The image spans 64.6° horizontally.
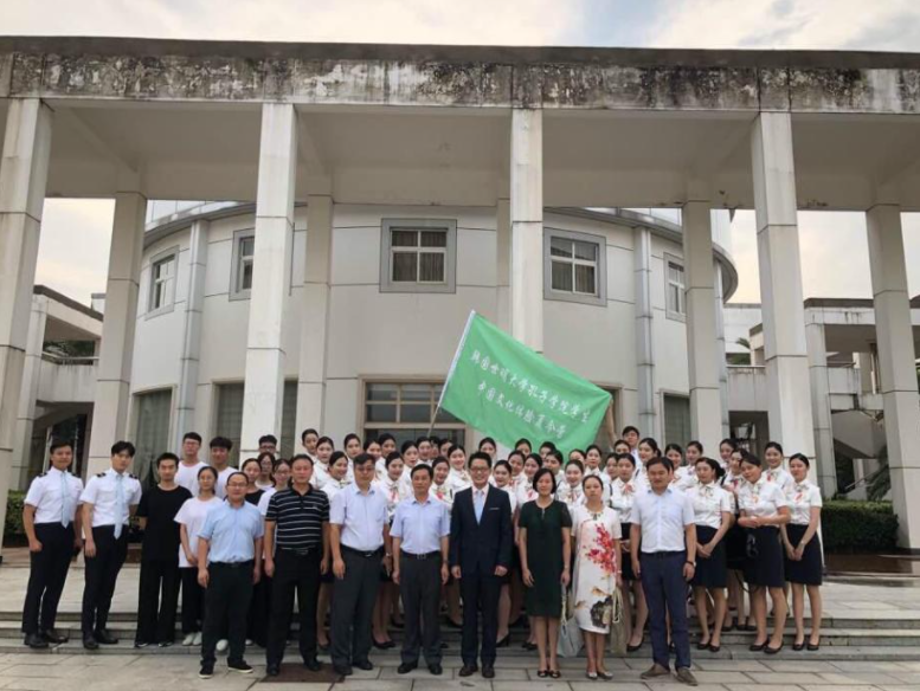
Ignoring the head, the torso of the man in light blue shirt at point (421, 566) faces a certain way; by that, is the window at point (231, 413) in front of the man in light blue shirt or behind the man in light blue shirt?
behind

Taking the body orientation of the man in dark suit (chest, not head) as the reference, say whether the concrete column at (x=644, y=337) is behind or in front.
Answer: behind

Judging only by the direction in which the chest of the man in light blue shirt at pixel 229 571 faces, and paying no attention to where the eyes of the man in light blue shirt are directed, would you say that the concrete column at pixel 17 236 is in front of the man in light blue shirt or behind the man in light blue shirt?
behind

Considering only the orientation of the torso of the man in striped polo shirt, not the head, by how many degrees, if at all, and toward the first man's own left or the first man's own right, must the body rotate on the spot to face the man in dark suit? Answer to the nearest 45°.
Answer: approximately 90° to the first man's own left

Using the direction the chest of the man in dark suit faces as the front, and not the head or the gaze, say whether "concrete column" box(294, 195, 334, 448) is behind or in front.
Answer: behind

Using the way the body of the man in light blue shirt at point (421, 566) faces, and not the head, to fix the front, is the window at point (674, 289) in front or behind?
behind

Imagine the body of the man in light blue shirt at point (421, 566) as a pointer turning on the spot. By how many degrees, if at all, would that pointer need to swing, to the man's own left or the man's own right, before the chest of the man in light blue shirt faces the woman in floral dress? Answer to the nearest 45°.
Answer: approximately 90° to the man's own left

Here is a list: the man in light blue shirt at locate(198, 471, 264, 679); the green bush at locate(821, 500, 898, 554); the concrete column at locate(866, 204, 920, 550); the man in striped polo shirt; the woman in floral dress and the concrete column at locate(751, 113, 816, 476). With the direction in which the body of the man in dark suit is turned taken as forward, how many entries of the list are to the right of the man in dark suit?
2

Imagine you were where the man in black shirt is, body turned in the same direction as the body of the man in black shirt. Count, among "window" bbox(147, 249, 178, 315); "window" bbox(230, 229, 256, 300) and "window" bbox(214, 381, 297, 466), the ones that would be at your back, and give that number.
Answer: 3

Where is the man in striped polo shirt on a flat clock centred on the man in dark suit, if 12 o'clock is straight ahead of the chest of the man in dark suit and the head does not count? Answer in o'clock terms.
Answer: The man in striped polo shirt is roughly at 3 o'clock from the man in dark suit.

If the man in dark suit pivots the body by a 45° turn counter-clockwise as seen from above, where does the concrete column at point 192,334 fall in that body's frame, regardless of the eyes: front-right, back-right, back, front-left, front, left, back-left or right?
back

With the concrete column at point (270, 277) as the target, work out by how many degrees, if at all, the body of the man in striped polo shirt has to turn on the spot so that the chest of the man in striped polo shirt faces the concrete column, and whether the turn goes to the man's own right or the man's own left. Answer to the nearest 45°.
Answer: approximately 180°

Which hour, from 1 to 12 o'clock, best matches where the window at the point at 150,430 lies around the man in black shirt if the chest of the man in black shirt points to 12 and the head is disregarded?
The window is roughly at 6 o'clock from the man in black shirt.

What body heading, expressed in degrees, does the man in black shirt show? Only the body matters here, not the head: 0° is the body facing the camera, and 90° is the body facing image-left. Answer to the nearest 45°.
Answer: approximately 0°
